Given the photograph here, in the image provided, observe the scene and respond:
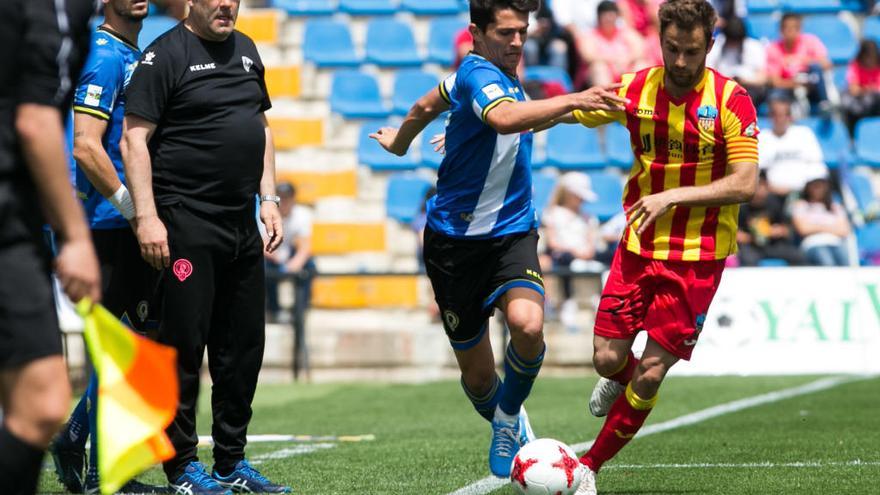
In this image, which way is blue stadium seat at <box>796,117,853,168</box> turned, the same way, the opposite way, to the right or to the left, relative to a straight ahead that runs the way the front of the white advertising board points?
the same way

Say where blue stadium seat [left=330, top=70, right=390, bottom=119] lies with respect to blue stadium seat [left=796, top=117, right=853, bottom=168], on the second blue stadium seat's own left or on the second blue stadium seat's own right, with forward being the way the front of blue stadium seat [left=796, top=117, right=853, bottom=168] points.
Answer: on the second blue stadium seat's own right

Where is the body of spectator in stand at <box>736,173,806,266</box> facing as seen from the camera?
toward the camera

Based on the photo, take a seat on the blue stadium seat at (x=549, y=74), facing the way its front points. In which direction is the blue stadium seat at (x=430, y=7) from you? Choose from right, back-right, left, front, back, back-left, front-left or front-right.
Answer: back-right

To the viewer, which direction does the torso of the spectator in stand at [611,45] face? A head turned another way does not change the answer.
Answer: toward the camera

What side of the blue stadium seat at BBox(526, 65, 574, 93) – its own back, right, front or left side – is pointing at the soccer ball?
front

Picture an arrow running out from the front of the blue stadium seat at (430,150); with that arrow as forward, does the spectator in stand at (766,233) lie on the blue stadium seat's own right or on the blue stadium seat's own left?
on the blue stadium seat's own left

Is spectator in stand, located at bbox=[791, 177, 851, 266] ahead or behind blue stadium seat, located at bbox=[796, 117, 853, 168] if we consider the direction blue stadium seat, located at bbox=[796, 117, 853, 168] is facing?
ahead

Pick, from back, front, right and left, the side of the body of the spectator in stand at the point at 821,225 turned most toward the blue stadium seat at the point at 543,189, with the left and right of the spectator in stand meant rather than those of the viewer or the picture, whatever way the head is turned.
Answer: right

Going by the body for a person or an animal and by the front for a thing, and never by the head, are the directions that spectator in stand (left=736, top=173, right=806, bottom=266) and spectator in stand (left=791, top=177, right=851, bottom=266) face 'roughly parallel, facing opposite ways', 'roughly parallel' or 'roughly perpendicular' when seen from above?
roughly parallel

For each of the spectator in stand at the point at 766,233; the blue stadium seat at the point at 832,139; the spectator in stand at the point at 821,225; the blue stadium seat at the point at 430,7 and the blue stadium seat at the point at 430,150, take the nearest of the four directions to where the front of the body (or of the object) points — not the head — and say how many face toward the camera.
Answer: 5

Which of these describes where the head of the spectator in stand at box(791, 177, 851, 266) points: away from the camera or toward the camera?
toward the camera

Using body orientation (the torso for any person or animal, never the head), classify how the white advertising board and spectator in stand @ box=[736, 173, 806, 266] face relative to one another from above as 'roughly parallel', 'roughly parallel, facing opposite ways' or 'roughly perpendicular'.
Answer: roughly parallel

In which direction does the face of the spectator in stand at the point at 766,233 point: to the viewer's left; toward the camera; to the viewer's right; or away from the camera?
toward the camera

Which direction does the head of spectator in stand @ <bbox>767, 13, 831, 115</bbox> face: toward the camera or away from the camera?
toward the camera

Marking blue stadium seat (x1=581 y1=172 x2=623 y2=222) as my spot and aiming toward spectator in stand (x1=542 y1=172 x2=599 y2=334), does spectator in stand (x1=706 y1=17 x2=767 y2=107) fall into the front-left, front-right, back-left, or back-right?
back-left

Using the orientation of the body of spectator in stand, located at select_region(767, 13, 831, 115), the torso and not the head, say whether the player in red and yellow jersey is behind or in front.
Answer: in front

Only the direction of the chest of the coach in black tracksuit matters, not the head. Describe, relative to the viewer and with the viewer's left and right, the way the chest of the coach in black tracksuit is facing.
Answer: facing the viewer and to the right of the viewer

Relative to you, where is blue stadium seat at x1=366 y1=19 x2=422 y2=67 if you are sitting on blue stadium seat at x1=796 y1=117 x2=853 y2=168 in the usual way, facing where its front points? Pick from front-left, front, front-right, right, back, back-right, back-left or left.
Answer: right

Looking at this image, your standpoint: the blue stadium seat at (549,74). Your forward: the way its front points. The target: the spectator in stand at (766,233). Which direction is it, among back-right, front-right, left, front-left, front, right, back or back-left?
front-left

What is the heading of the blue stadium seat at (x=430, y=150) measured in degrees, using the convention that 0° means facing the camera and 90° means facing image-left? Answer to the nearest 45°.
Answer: approximately 0°
